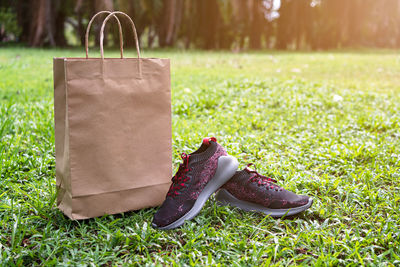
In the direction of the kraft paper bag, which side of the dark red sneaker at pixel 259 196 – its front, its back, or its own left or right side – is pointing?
back

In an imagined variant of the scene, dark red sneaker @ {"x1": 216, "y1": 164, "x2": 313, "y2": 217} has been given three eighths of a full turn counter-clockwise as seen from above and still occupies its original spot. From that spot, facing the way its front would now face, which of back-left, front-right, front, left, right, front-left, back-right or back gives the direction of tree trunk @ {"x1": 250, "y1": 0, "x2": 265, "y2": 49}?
front-right

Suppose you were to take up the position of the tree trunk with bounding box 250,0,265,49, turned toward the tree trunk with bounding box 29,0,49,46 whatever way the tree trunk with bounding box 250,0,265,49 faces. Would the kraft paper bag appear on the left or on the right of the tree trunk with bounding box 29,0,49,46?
left

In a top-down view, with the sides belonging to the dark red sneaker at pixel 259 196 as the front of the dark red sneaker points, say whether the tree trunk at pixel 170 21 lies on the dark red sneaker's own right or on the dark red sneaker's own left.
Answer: on the dark red sneaker's own left

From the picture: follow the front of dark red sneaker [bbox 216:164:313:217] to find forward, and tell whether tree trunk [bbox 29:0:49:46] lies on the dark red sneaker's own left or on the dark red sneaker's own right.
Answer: on the dark red sneaker's own left

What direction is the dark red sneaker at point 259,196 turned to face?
to the viewer's right
